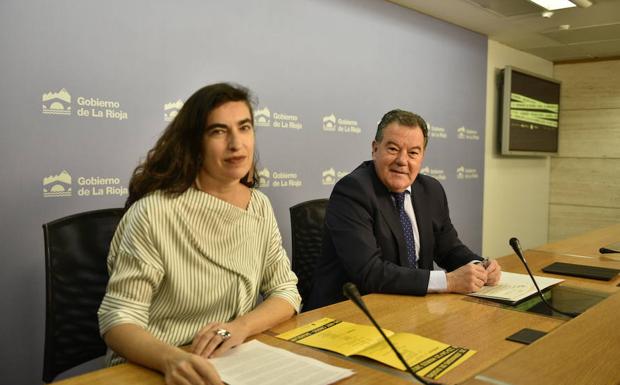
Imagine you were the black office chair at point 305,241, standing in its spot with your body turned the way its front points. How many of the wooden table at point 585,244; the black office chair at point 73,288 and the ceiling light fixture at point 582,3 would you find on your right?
1

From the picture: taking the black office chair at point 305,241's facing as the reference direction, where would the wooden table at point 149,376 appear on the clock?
The wooden table is roughly at 2 o'clock from the black office chair.

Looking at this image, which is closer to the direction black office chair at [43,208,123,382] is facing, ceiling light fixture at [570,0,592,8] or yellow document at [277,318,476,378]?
the yellow document

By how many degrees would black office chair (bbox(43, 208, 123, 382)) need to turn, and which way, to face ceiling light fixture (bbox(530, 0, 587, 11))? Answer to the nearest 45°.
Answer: approximately 45° to its left

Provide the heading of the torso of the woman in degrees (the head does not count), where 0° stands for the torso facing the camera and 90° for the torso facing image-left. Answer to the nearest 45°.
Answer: approximately 315°

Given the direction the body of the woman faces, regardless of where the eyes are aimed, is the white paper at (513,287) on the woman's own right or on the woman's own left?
on the woman's own left

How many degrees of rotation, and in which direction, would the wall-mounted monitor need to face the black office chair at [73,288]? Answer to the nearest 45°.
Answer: approximately 45° to its right

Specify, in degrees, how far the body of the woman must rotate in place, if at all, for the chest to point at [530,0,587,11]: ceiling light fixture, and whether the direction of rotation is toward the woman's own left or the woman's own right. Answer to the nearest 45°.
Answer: approximately 90° to the woman's own left

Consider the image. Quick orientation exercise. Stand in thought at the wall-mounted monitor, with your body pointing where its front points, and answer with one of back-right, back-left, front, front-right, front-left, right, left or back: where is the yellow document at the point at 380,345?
front-right

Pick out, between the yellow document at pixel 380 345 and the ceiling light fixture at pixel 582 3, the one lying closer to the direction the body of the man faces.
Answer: the yellow document
